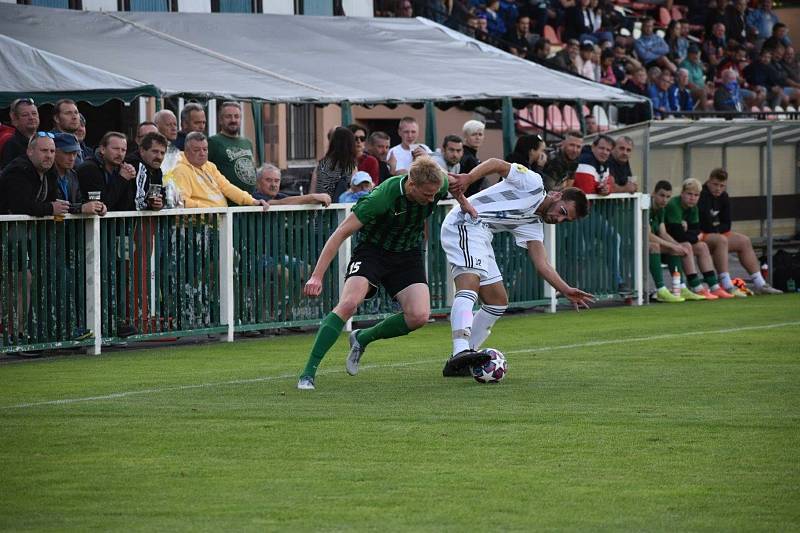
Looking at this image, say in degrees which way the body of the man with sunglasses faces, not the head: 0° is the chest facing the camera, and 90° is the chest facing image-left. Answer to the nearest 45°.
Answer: approximately 315°

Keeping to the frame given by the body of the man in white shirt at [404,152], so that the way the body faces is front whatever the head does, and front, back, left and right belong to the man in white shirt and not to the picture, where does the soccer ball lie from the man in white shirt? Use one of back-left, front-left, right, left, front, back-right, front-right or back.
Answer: front

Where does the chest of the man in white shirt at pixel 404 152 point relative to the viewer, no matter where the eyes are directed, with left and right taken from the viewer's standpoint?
facing the viewer

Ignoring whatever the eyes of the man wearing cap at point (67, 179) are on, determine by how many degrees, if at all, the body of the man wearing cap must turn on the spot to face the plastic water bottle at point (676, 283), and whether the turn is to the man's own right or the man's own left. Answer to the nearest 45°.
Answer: approximately 90° to the man's own left

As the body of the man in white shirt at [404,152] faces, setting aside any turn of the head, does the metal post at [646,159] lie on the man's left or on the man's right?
on the man's left

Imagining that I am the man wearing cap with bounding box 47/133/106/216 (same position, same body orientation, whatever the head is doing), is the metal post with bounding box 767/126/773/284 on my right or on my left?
on my left

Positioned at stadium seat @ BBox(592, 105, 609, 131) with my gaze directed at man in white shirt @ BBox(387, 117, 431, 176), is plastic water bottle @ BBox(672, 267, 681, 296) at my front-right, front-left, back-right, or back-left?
front-left

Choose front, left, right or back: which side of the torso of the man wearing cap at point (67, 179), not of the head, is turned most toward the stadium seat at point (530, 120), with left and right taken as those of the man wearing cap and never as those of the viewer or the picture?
left

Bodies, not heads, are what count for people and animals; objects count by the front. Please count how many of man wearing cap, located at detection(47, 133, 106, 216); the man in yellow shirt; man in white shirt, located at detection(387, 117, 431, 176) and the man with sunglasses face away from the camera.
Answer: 0

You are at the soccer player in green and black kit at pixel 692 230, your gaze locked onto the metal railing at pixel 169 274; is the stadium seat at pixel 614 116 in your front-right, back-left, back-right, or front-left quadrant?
back-right

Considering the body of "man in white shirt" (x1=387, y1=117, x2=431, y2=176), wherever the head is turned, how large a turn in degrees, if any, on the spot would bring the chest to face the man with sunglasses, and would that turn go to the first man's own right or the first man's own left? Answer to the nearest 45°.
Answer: approximately 45° to the first man's own right

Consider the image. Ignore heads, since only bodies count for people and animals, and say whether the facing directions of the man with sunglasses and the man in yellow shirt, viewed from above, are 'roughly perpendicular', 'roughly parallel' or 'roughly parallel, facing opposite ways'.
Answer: roughly parallel

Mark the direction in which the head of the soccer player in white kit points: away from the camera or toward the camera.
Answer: toward the camera

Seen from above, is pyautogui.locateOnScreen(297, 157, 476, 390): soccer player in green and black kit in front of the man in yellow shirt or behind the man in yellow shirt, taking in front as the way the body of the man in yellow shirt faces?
in front

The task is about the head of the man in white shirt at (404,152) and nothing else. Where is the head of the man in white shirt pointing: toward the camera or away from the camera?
toward the camera
